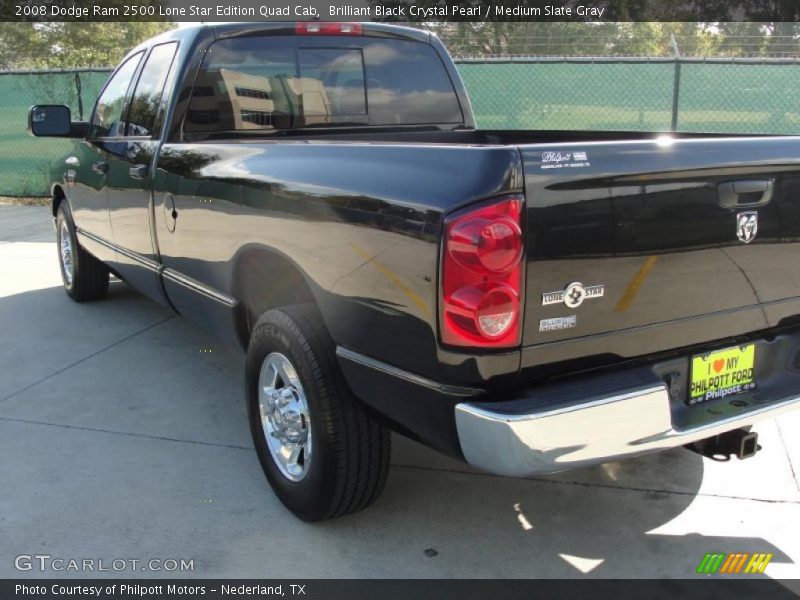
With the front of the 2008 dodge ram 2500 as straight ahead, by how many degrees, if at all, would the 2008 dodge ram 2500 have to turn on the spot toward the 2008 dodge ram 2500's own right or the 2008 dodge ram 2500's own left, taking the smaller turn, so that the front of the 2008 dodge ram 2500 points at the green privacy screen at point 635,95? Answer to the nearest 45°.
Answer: approximately 45° to the 2008 dodge ram 2500's own right

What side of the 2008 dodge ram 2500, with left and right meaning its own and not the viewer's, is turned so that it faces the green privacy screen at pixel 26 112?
front

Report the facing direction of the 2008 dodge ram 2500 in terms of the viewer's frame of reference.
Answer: facing away from the viewer and to the left of the viewer
